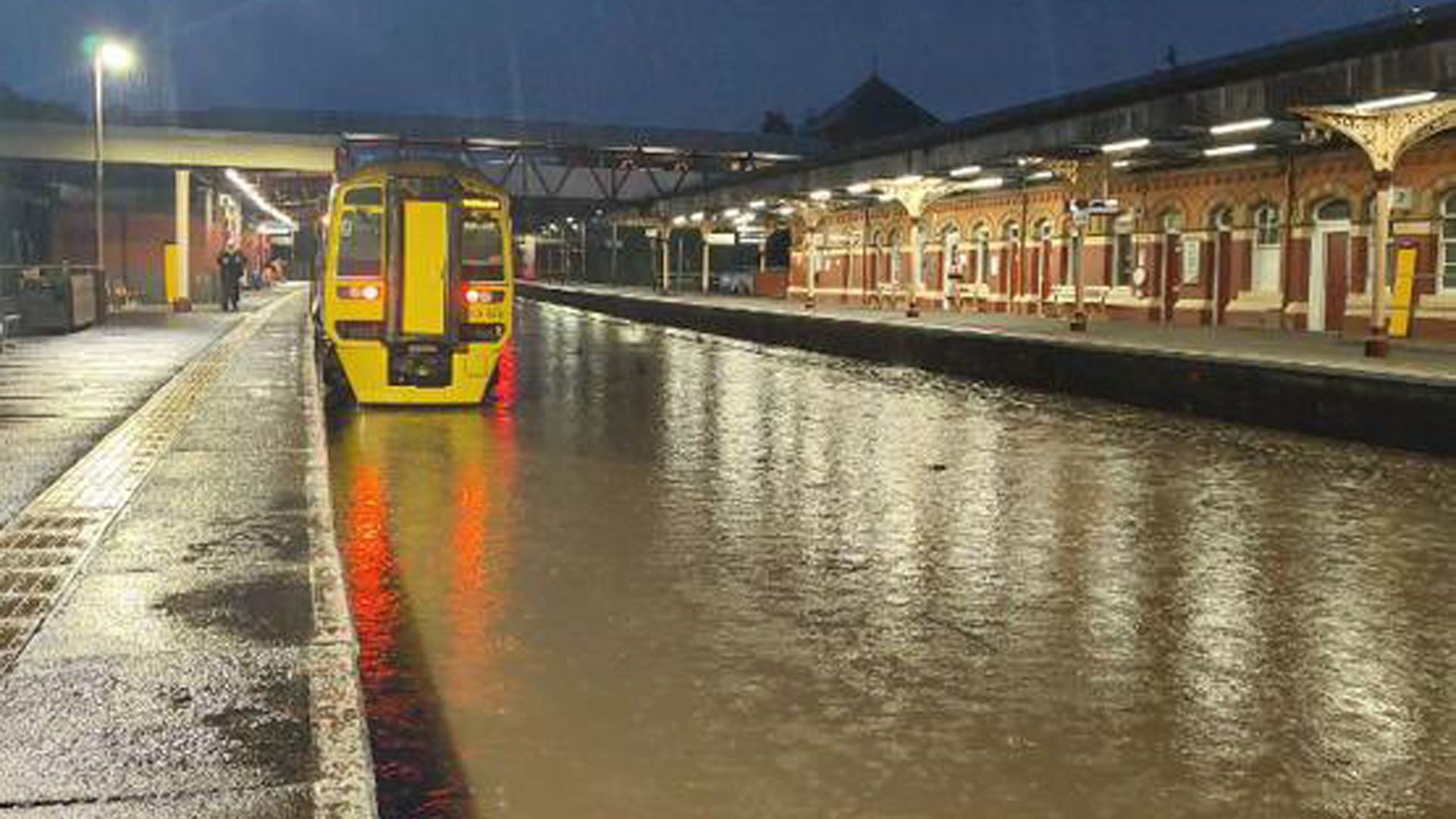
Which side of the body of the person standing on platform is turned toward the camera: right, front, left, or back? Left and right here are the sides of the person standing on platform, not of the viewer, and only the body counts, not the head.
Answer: front

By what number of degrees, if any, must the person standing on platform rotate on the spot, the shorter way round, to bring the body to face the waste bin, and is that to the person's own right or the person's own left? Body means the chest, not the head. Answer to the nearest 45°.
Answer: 0° — they already face it

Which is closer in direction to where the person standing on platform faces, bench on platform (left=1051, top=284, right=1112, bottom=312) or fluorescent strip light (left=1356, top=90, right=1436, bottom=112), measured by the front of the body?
the fluorescent strip light

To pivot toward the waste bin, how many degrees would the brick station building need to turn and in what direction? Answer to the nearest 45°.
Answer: approximately 45° to its right

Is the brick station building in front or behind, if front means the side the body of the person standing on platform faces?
in front

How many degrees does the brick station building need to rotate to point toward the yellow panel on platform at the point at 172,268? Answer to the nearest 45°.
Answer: approximately 45° to its right

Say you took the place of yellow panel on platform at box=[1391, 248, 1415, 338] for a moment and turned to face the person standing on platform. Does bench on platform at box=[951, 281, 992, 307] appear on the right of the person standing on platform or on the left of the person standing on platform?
right

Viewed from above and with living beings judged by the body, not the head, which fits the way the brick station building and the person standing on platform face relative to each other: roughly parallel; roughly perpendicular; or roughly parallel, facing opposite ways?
roughly perpendicular

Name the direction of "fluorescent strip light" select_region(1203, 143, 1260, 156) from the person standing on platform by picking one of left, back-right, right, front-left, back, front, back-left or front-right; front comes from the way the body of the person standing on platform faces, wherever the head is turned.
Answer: front-left
